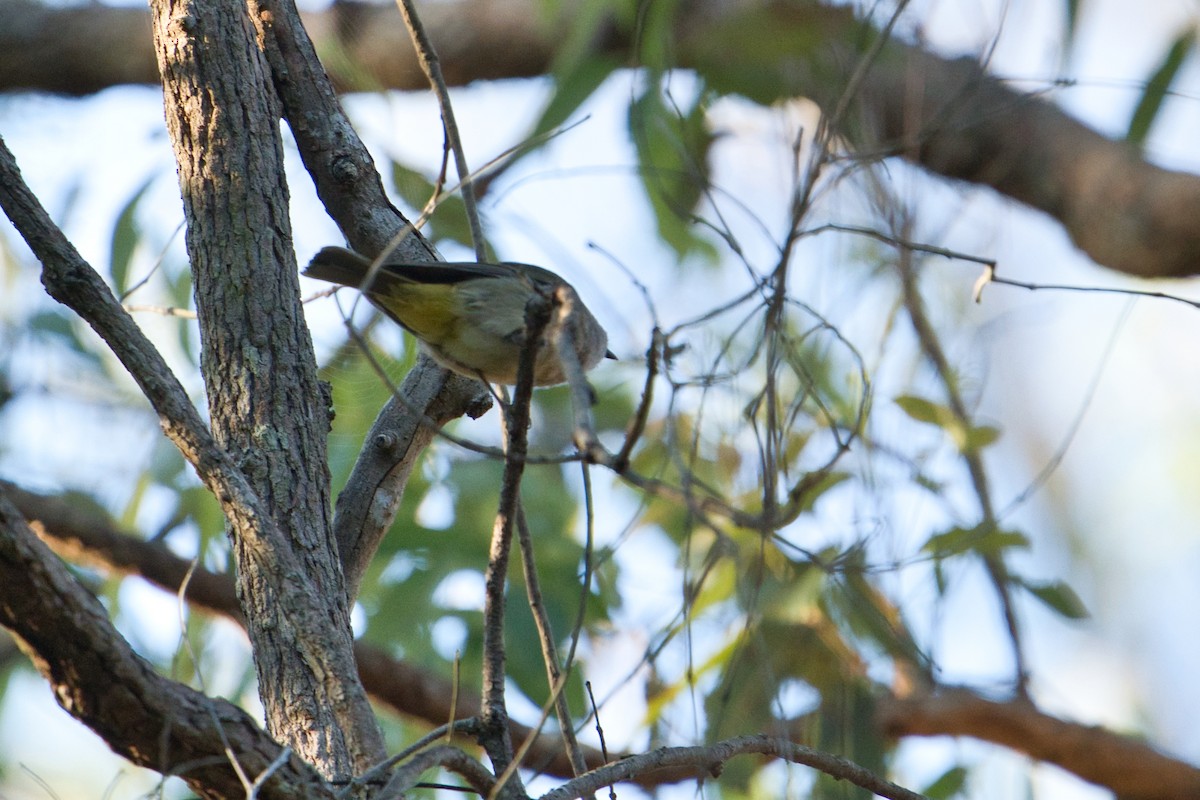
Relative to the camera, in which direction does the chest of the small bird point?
to the viewer's right

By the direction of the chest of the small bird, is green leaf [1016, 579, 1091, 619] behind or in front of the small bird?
in front

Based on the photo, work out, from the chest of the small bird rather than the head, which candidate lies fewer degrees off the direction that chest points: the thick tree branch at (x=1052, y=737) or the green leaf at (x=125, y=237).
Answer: the thick tree branch

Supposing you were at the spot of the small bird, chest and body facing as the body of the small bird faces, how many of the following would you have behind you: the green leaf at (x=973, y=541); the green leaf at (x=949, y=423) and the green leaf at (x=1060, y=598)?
0

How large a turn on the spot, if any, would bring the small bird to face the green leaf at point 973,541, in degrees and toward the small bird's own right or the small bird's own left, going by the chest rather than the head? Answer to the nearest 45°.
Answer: approximately 45° to the small bird's own left
